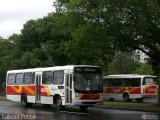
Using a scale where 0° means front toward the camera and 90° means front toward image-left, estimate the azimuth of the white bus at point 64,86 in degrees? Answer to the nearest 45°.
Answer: approximately 315°

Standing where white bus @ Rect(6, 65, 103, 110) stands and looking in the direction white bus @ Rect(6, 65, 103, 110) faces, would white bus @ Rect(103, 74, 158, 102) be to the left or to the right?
on its left
